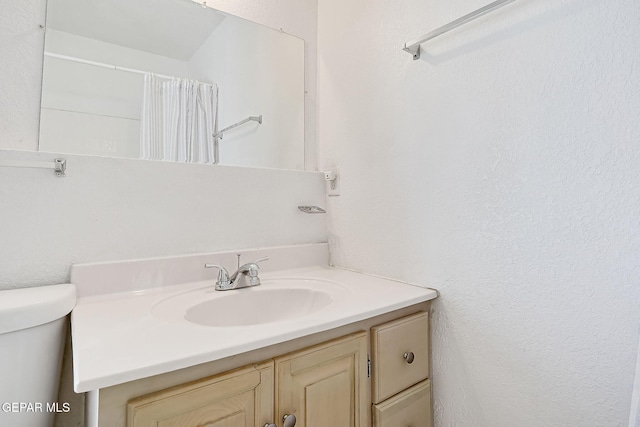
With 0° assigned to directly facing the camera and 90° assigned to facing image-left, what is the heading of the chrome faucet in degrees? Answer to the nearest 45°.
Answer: approximately 315°

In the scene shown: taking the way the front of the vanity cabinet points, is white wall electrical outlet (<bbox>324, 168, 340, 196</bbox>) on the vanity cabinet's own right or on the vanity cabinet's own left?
on the vanity cabinet's own left

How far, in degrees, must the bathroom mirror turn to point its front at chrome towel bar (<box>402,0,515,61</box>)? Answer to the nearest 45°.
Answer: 0° — it already faces it

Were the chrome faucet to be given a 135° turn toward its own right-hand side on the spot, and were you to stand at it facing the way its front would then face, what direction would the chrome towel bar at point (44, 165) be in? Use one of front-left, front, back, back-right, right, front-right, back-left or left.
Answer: front
